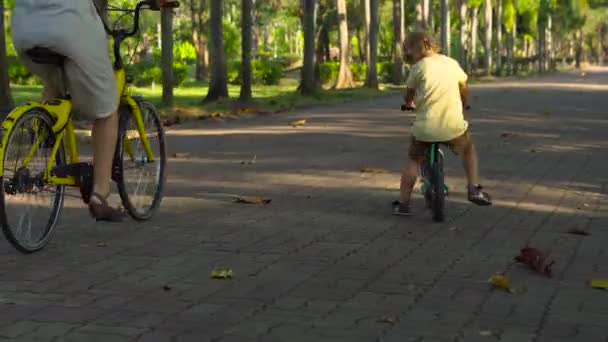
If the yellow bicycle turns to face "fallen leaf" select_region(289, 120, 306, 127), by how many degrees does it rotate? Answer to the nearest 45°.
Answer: approximately 45° to its left

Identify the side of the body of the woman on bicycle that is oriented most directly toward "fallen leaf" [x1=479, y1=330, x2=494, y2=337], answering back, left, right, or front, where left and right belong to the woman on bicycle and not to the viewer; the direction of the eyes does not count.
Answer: right

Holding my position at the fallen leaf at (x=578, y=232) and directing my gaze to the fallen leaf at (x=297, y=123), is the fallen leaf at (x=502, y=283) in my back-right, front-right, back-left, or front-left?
back-left

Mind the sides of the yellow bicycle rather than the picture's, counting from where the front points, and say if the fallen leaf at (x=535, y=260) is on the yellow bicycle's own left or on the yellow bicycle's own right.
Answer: on the yellow bicycle's own right

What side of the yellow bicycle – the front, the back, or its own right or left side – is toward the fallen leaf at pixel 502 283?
right

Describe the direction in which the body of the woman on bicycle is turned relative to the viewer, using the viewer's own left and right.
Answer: facing away from the viewer and to the right of the viewer

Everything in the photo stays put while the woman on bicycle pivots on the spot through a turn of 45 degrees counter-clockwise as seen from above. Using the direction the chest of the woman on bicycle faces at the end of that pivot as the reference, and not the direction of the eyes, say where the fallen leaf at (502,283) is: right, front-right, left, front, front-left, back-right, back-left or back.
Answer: back-right

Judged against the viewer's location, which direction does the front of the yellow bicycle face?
facing away from the viewer and to the right of the viewer

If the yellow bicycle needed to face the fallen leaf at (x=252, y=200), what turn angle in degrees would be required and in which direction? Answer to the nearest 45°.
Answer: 0° — it already faces it

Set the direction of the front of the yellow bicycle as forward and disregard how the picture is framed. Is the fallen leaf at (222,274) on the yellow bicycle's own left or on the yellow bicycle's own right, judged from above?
on the yellow bicycle's own right

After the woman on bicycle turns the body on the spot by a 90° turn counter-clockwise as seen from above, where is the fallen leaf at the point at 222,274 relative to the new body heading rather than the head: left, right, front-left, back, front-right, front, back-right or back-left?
back
